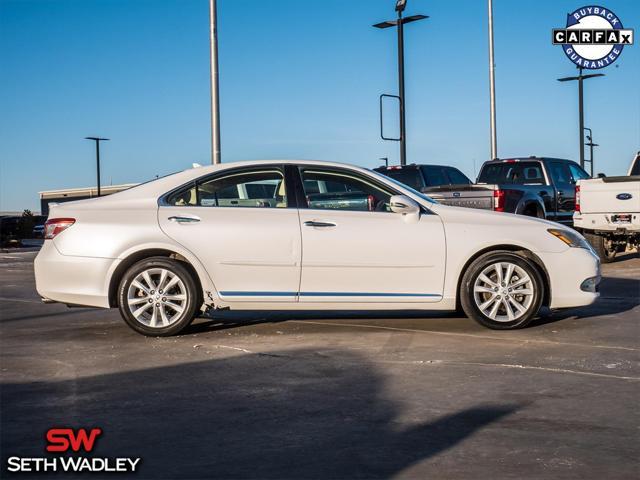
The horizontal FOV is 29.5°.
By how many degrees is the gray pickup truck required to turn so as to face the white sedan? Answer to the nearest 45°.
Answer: approximately 135° to its right

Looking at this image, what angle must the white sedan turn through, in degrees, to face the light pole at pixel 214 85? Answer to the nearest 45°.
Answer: approximately 90° to its left

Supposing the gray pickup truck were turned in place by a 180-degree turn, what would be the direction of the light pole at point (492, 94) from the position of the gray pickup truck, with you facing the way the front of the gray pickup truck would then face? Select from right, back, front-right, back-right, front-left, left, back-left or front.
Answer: back-right

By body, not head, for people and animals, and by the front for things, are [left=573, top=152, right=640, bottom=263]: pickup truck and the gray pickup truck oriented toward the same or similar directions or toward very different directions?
same or similar directions

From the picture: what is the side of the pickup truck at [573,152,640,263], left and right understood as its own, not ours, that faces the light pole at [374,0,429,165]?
left

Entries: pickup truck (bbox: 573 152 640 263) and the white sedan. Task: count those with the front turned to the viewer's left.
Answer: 0

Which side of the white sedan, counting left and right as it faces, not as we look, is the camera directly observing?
right

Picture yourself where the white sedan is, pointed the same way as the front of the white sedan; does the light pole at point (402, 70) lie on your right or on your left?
on your left

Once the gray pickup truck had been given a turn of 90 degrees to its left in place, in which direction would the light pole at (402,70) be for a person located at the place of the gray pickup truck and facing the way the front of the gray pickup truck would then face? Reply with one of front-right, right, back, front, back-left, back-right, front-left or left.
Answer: front

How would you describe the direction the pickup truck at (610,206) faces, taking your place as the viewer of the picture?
facing away from the viewer and to the right of the viewer

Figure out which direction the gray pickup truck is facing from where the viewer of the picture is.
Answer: facing away from the viewer and to the right of the viewer
